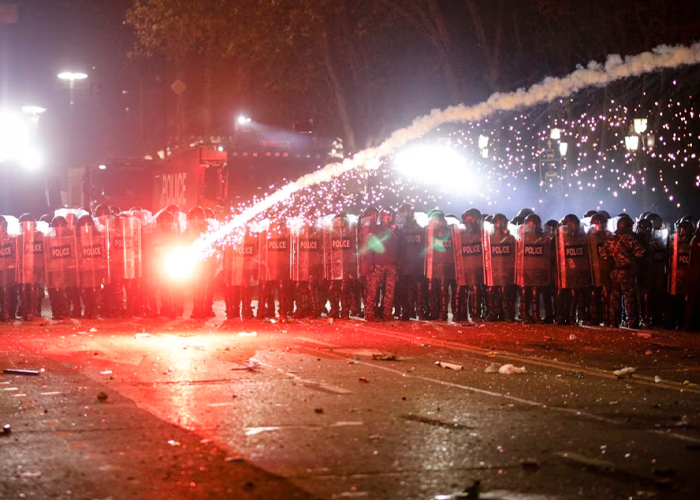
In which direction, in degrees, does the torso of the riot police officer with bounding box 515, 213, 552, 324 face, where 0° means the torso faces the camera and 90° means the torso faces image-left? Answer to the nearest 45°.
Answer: approximately 0°

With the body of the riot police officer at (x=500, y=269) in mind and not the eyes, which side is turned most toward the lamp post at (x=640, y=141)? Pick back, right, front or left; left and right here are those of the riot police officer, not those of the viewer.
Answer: back

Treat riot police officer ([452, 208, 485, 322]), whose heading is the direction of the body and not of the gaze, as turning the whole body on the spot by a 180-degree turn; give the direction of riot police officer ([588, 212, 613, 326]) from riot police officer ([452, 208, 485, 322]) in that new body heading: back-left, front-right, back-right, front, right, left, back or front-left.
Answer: right

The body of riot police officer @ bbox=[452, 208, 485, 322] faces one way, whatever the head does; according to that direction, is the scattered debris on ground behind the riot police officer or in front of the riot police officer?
in front

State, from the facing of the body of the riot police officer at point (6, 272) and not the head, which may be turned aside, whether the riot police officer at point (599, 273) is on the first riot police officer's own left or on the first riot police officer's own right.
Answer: on the first riot police officer's own left

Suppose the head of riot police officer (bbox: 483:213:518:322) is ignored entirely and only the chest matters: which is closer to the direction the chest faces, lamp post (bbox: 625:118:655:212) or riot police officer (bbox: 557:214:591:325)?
the riot police officer

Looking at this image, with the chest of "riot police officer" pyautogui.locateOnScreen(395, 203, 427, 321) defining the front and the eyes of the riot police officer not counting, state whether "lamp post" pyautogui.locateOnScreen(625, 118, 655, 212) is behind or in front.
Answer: behind

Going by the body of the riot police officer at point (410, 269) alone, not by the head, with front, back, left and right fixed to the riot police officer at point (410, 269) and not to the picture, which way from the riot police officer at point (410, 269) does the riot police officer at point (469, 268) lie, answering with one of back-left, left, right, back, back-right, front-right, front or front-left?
left

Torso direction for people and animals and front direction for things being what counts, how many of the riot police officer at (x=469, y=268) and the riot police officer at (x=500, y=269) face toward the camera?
2

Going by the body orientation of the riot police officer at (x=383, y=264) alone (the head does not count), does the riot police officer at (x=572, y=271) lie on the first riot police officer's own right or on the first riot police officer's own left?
on the first riot police officer's own left
